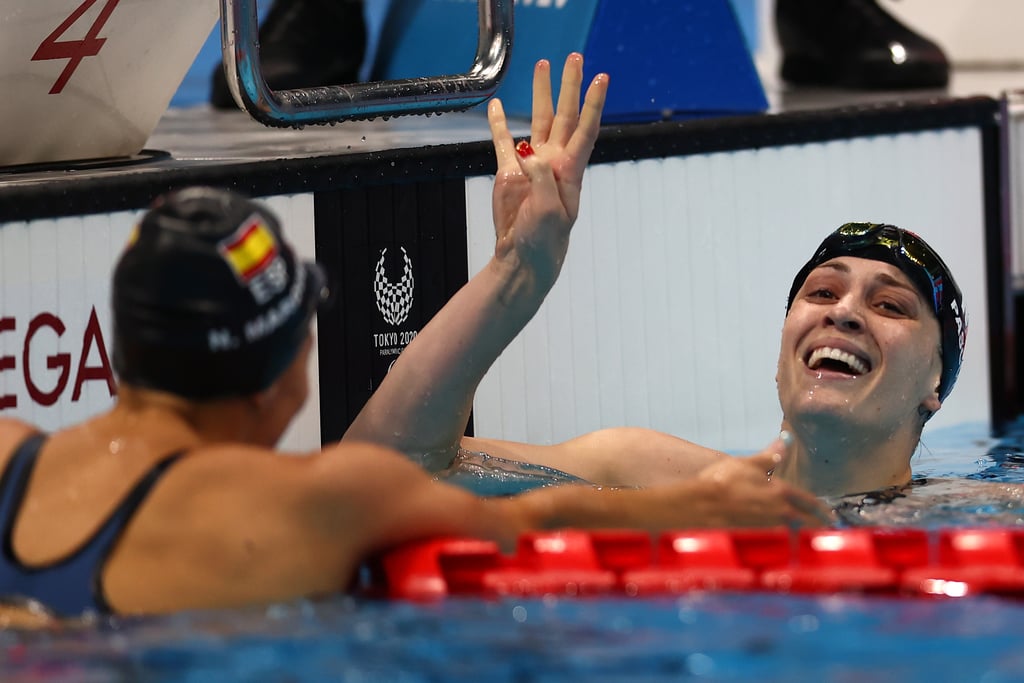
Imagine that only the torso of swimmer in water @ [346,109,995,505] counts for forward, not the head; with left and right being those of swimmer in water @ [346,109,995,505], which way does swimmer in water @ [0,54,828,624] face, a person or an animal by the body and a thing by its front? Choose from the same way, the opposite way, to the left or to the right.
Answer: the opposite way

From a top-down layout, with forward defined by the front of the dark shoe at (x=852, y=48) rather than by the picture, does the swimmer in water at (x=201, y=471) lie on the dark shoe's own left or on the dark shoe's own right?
on the dark shoe's own right

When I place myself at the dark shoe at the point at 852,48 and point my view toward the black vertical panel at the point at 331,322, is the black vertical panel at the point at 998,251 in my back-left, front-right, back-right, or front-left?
front-left

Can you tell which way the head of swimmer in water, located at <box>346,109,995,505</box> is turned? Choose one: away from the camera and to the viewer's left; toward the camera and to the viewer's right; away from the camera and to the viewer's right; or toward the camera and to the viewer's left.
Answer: toward the camera and to the viewer's left

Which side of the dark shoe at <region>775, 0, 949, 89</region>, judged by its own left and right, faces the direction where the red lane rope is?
right

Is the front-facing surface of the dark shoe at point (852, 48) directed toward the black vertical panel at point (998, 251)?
no

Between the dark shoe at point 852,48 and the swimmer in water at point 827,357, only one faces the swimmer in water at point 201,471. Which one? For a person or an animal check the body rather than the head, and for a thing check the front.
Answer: the swimmer in water at point 827,357

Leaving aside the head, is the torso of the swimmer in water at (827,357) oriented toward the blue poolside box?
no

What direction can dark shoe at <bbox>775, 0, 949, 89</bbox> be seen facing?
to the viewer's right

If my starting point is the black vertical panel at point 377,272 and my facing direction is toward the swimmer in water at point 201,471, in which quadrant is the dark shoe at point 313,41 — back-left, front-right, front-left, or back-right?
back-right

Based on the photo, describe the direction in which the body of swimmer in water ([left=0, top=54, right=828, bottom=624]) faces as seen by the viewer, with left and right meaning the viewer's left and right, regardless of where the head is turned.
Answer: facing away from the viewer and to the right of the viewer

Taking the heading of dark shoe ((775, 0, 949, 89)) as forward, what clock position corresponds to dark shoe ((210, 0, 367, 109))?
dark shoe ((210, 0, 367, 109)) is roughly at 5 o'clock from dark shoe ((775, 0, 949, 89)).

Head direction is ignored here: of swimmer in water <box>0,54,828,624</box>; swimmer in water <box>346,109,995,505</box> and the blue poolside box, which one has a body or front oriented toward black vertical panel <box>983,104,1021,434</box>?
swimmer in water <box>0,54,828,624</box>

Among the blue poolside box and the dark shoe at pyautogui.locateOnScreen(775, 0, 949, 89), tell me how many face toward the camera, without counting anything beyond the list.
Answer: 1

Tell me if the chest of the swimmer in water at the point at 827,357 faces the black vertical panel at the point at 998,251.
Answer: no

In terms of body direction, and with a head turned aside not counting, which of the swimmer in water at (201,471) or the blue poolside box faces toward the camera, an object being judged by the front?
the blue poolside box

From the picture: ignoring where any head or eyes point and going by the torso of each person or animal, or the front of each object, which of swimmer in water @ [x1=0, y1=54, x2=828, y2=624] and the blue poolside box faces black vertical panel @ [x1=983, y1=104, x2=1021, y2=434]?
the swimmer in water

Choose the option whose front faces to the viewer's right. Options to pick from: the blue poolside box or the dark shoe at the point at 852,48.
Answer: the dark shoe

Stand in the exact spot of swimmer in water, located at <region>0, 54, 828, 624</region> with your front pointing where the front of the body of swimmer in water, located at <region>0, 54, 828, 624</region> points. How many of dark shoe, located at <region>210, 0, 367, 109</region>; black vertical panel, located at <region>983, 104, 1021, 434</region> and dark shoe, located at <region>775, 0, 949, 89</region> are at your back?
0
